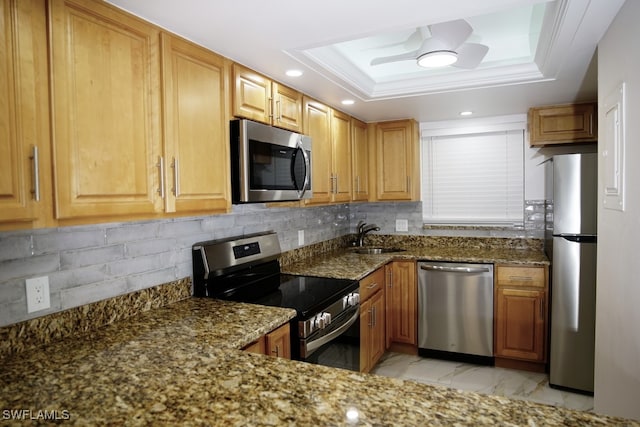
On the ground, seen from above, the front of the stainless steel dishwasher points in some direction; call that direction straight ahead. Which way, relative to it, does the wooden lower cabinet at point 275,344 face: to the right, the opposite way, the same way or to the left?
to the left

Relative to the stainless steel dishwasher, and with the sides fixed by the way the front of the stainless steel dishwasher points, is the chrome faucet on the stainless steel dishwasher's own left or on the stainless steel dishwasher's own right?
on the stainless steel dishwasher's own right

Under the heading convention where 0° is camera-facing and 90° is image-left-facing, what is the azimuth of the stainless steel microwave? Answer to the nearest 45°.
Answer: approximately 315°

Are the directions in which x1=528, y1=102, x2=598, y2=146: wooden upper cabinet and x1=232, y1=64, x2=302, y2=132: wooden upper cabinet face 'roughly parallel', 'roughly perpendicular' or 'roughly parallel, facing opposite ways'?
roughly perpendicular

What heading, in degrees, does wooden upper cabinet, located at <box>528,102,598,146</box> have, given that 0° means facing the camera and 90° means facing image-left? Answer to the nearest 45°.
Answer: approximately 0°
